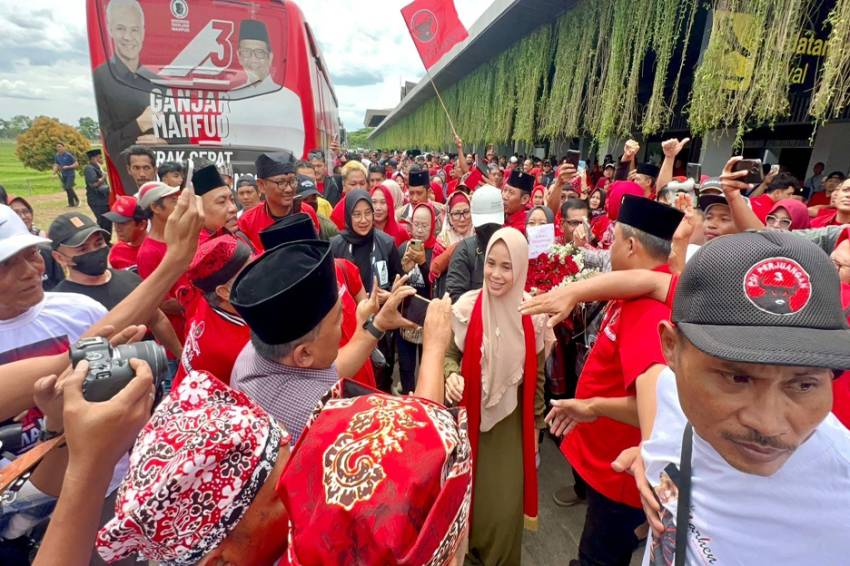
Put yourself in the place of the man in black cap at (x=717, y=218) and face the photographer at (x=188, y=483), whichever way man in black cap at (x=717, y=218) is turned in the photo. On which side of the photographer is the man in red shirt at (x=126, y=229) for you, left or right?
right

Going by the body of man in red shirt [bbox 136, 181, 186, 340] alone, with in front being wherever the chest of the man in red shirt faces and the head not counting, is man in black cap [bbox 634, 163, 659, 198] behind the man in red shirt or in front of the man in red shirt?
in front

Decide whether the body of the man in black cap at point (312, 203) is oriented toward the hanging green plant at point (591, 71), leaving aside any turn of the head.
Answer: no

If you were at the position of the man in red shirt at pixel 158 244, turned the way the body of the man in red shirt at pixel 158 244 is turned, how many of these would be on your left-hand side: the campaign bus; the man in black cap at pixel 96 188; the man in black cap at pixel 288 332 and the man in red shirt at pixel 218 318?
2

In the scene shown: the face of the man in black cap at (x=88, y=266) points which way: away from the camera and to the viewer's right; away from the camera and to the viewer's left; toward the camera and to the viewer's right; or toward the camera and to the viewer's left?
toward the camera and to the viewer's right

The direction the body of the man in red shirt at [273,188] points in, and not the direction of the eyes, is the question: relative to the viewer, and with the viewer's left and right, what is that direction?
facing the viewer and to the right of the viewer

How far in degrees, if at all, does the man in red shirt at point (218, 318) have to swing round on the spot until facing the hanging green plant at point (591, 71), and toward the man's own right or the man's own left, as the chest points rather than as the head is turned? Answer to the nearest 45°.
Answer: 0° — they already face it

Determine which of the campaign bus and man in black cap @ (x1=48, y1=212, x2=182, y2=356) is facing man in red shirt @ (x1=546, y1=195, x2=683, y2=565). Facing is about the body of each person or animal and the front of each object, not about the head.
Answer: the man in black cap

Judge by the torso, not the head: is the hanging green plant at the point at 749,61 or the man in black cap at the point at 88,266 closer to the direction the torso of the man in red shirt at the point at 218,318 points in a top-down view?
the hanging green plant

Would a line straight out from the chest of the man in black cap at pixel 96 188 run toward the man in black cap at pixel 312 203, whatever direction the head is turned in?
no
